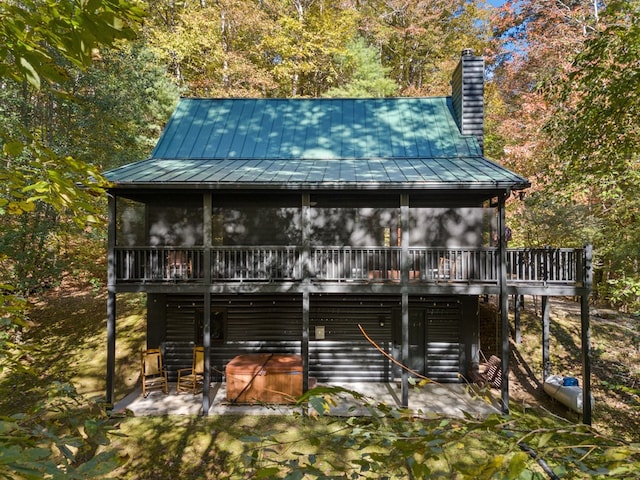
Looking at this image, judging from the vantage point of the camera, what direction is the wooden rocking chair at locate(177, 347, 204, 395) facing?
facing the viewer and to the left of the viewer

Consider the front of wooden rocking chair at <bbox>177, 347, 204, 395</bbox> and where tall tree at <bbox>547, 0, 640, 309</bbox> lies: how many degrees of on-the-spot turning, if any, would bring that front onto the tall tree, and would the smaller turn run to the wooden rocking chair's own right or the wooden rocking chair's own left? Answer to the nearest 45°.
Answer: approximately 90° to the wooden rocking chair's own left

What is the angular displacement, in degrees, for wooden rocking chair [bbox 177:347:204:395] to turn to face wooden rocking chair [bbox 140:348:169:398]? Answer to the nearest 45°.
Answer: approximately 45° to its right

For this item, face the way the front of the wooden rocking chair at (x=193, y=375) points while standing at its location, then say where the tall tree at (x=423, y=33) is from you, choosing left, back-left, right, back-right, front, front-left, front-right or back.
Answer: back
